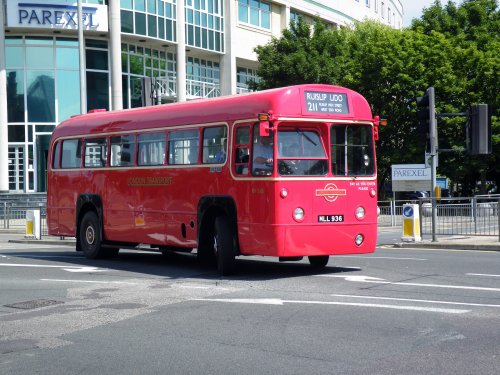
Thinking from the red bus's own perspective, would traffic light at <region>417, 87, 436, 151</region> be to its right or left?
on its left

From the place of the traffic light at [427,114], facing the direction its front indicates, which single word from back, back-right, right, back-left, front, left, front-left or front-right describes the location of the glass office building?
front-right

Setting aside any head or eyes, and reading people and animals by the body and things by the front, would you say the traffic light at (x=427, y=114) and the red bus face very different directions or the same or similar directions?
very different directions

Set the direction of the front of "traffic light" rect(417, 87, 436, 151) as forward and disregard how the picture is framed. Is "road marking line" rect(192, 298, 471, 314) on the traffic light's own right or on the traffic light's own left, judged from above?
on the traffic light's own left

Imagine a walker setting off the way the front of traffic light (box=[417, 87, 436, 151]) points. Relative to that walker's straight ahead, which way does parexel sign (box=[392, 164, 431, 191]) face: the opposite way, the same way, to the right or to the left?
to the left
